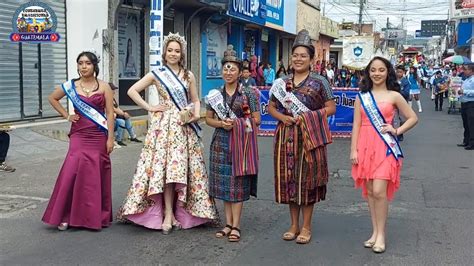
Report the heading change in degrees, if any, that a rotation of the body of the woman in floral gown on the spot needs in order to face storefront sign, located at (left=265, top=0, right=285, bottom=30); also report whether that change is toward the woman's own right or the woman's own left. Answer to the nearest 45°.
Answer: approximately 180°

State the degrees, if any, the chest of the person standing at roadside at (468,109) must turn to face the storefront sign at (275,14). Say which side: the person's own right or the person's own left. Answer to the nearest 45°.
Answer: approximately 45° to the person's own right

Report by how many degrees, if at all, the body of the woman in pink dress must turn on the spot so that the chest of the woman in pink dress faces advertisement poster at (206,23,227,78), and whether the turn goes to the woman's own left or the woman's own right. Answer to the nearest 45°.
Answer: approximately 180°

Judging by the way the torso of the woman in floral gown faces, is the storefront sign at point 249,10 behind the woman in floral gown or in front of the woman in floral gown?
behind

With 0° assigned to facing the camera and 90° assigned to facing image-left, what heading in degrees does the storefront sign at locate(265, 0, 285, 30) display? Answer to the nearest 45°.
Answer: approximately 315°

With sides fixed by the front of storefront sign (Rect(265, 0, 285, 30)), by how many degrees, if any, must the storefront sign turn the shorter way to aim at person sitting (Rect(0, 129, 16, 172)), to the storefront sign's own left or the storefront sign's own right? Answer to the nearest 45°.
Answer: approximately 45° to the storefront sign's own right

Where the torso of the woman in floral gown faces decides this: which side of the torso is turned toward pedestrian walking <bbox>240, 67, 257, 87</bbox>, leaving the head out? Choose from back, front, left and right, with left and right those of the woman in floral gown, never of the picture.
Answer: back

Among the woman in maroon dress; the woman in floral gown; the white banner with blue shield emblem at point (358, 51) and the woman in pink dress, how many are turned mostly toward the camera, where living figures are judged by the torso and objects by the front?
4

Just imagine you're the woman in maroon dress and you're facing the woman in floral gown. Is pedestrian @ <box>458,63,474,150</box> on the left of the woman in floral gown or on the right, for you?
left

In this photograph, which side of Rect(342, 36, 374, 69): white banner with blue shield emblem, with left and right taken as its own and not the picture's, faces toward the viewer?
front

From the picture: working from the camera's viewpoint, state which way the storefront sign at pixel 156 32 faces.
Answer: facing the viewer and to the right of the viewer

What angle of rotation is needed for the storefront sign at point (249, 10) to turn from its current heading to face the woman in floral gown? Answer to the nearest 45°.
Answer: approximately 45° to its right

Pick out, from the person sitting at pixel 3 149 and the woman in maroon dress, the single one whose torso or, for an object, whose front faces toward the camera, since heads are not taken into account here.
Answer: the woman in maroon dress

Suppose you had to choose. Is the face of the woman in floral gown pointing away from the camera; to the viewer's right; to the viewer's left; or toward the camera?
toward the camera

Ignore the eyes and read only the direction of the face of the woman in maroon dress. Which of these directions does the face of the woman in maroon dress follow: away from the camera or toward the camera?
toward the camera

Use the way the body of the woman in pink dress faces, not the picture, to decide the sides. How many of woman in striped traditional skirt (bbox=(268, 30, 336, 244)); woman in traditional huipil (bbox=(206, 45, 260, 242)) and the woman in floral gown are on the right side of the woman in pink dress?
3
